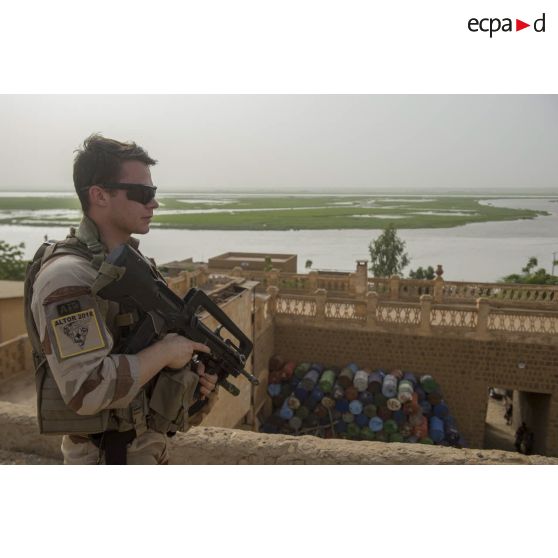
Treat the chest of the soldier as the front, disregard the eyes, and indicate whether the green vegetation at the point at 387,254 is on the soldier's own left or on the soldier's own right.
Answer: on the soldier's own left

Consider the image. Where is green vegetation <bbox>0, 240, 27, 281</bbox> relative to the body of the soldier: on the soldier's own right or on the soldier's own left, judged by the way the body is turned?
on the soldier's own left

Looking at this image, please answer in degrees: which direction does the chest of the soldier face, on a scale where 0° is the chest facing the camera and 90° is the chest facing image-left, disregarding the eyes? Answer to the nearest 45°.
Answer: approximately 270°

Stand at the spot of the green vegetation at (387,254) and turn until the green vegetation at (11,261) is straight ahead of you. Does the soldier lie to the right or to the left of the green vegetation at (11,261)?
left

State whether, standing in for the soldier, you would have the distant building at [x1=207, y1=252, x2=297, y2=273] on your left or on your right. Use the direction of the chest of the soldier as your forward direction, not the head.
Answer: on your left

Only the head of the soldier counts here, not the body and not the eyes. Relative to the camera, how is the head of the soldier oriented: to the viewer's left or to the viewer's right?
to the viewer's right
